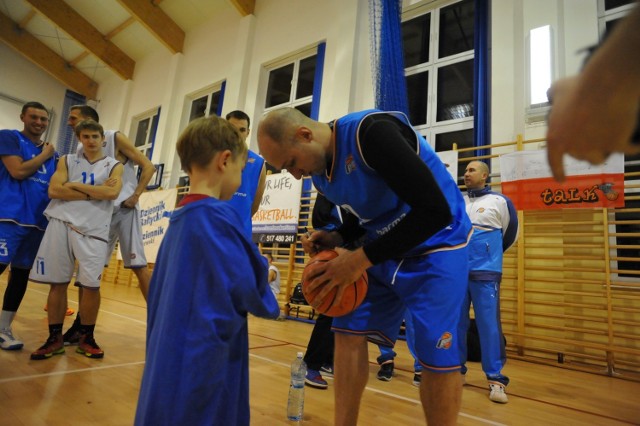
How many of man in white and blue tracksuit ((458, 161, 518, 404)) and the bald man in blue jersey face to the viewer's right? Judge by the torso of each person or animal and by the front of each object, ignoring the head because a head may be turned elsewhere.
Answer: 0

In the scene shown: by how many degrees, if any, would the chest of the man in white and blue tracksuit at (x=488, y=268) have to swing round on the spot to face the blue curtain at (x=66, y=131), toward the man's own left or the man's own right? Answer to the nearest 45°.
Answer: approximately 45° to the man's own right

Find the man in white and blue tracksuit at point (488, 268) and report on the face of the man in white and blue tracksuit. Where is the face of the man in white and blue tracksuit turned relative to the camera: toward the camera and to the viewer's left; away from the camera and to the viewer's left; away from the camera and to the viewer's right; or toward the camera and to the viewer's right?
toward the camera and to the viewer's left

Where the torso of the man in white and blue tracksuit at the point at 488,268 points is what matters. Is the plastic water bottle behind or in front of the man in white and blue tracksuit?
in front

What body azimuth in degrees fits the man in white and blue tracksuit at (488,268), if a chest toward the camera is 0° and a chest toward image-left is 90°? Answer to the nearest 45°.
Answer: approximately 45°

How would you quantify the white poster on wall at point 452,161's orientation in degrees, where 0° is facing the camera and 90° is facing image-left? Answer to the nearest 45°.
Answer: approximately 0°

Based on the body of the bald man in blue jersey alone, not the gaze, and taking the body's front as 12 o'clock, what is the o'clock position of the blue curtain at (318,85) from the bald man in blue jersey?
The blue curtain is roughly at 4 o'clock from the bald man in blue jersey.

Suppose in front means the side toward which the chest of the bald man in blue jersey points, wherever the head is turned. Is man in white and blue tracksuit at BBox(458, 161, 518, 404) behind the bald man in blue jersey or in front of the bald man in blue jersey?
behind

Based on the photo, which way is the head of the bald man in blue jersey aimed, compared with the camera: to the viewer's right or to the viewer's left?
to the viewer's left

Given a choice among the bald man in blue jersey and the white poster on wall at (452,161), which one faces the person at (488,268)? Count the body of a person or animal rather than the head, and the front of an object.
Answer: the white poster on wall

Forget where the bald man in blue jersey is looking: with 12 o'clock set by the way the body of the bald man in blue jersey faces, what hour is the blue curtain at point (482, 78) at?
The blue curtain is roughly at 5 o'clock from the bald man in blue jersey.

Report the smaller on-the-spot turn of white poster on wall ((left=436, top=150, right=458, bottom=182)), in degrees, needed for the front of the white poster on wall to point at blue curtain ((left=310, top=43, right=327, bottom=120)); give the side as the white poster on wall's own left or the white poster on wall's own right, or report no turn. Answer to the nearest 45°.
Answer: approximately 135° to the white poster on wall's own right
